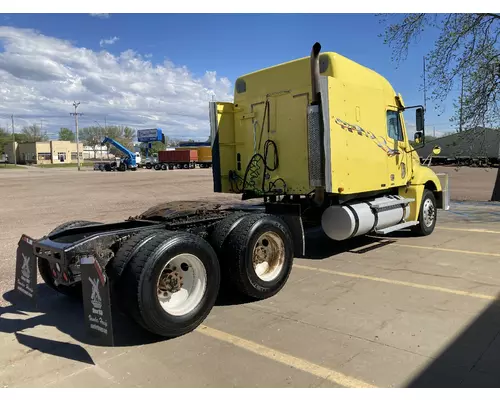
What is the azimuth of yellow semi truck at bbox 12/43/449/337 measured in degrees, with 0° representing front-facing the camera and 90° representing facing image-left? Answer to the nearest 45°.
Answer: approximately 225°
